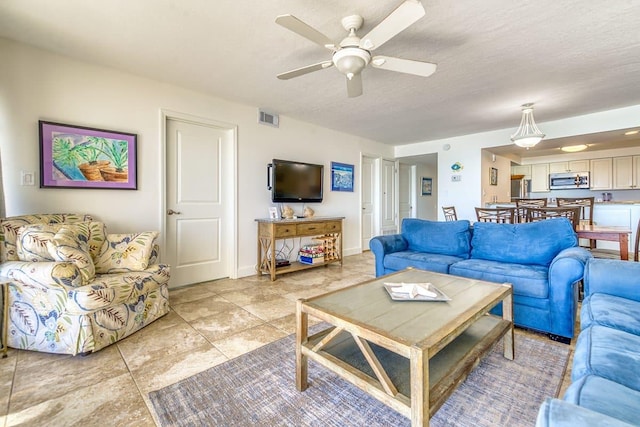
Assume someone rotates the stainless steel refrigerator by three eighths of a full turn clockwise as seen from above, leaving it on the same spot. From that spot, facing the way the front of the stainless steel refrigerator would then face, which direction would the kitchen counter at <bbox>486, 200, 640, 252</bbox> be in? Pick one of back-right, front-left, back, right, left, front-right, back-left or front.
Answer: back

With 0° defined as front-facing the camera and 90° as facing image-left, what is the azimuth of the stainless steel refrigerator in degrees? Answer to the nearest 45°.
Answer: approximately 0°

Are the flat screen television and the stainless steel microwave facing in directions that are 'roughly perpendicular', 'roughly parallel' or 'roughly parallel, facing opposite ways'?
roughly perpendicular

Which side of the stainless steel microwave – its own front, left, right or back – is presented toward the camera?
front

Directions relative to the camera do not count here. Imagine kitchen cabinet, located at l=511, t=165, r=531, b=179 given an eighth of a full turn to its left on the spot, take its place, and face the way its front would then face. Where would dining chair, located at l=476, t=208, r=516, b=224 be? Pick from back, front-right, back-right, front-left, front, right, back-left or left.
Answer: front-right

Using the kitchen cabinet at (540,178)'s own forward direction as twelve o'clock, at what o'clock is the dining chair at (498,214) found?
The dining chair is roughly at 12 o'clock from the kitchen cabinet.

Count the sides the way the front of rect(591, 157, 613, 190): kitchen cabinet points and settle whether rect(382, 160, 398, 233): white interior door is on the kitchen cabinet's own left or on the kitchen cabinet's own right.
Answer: on the kitchen cabinet's own right

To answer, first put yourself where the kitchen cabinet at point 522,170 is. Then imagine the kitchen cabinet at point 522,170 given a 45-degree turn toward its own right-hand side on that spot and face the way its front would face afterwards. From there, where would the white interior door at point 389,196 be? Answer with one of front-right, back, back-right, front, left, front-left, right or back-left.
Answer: front

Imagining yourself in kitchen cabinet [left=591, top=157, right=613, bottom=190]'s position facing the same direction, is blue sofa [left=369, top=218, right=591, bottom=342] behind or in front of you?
in front

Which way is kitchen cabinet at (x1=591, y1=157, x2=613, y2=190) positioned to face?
toward the camera

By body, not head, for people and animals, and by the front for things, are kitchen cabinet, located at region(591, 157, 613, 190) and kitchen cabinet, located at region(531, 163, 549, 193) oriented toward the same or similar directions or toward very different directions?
same or similar directions

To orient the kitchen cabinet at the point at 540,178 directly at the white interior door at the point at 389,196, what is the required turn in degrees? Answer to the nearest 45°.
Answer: approximately 45° to its right

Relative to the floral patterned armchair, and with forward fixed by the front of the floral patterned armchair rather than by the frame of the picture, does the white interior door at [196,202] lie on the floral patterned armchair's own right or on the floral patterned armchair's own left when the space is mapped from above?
on the floral patterned armchair's own left

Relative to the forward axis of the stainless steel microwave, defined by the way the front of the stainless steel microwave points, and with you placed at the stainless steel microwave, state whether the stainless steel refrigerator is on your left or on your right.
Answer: on your right

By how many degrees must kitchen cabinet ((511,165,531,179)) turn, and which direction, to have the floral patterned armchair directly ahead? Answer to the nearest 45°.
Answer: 0° — it already faces it

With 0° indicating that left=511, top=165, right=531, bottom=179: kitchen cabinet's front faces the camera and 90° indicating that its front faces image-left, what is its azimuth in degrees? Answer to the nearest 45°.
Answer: approximately 0°

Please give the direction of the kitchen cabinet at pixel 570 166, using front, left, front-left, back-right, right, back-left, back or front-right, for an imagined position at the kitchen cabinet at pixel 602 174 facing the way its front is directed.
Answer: right
